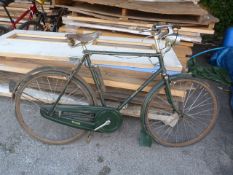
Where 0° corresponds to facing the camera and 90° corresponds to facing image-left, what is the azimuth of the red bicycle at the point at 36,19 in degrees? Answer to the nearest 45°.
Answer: approximately 270°

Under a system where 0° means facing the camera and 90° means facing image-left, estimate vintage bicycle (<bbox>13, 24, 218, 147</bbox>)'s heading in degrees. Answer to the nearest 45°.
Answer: approximately 270°

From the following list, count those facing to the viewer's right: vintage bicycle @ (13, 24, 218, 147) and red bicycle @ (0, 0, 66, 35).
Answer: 2

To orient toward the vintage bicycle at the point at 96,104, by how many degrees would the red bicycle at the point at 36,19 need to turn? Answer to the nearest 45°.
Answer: approximately 90° to its right

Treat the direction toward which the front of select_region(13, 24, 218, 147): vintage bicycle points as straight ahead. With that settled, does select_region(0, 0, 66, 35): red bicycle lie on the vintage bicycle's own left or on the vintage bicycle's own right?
on the vintage bicycle's own left
